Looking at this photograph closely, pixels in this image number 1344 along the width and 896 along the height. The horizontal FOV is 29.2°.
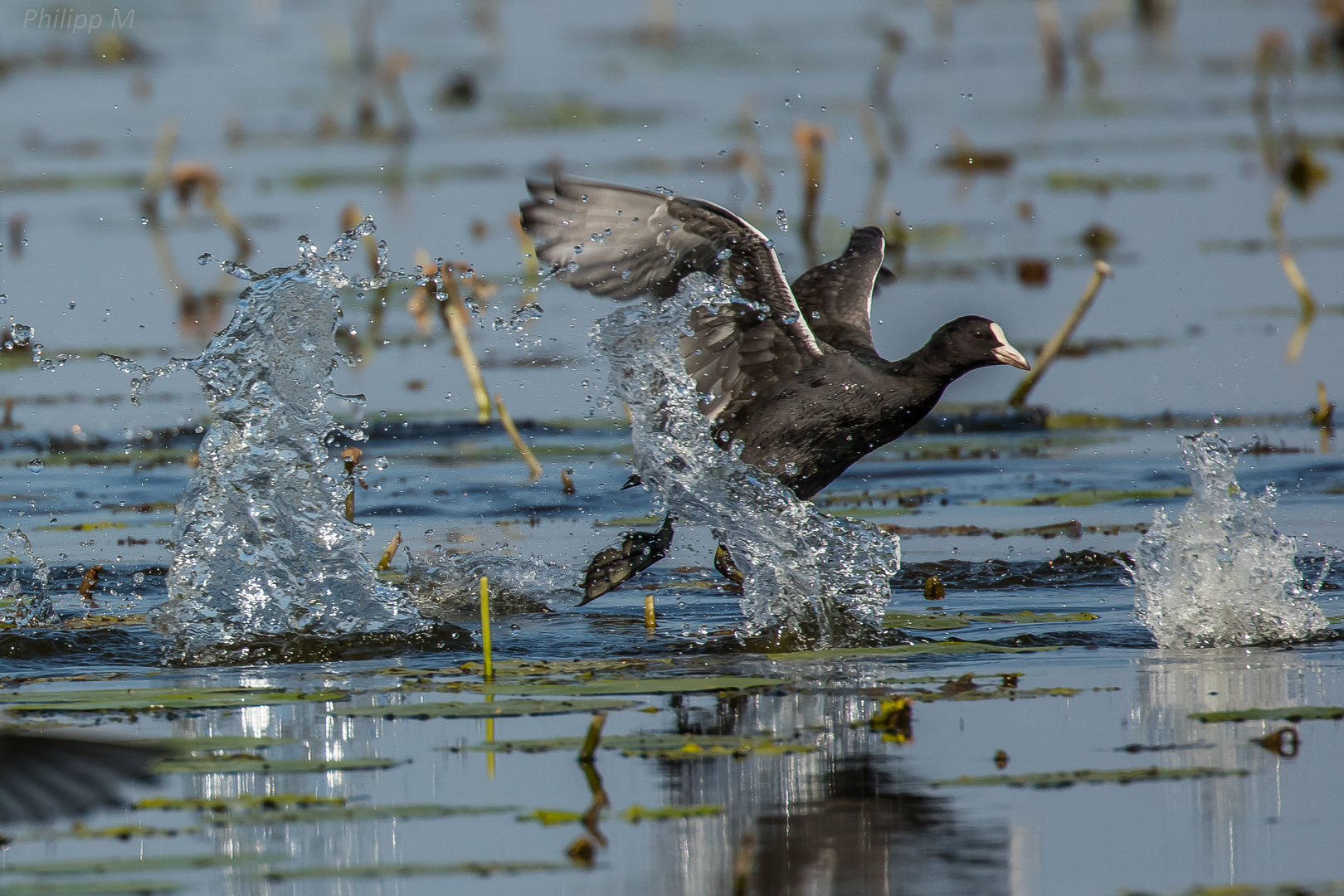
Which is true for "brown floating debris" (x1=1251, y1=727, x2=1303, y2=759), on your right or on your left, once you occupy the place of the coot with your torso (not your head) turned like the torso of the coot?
on your right

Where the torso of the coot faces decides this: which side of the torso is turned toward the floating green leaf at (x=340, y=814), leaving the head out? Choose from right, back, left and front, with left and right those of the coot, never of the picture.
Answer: right

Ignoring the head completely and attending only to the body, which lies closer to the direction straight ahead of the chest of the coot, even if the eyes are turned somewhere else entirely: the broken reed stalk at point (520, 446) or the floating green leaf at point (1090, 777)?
the floating green leaf

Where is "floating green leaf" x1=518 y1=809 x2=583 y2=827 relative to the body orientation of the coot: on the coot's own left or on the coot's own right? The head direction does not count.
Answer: on the coot's own right

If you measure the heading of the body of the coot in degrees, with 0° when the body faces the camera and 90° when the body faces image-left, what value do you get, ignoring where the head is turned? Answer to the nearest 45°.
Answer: approximately 270°

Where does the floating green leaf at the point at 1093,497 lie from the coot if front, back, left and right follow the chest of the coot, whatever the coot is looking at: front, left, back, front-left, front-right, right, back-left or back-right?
front-left

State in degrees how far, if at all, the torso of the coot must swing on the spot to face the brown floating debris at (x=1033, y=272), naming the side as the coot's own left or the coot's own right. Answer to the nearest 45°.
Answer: approximately 90° to the coot's own left

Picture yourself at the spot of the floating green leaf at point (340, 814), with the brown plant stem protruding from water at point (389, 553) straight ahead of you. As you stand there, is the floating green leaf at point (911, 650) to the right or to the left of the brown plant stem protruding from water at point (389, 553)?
right

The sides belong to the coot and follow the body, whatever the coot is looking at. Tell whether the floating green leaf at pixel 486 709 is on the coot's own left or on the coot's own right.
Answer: on the coot's own right

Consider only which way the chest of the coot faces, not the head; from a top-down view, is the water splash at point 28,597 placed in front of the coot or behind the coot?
behind

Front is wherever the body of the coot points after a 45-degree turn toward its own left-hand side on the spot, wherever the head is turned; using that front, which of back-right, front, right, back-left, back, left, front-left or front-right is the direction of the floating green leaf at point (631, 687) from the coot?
back-right

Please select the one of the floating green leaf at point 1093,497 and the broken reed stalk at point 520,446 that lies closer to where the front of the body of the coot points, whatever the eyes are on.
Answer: the floating green leaf

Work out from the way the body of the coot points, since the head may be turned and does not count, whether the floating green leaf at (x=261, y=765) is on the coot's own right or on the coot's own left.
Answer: on the coot's own right

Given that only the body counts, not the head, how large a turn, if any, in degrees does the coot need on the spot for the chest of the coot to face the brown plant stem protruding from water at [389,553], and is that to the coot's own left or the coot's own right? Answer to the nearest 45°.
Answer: approximately 180°
